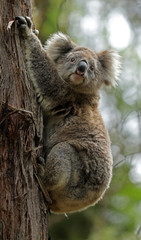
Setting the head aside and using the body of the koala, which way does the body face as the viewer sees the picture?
to the viewer's left
